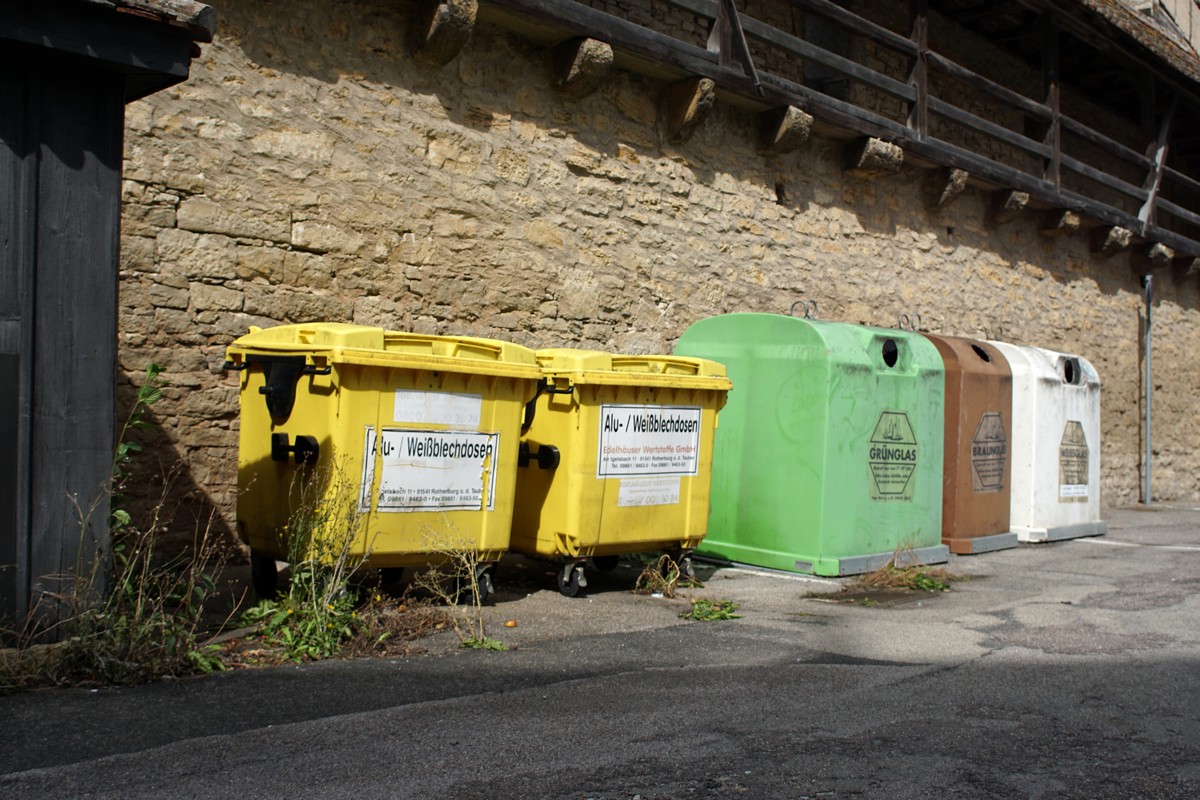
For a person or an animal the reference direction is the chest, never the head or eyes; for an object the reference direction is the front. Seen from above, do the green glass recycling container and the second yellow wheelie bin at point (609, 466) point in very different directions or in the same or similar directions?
same or similar directions

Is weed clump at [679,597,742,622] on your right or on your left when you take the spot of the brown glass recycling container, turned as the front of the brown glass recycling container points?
on your right

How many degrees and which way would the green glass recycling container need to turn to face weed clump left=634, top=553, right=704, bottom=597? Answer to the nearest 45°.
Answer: approximately 90° to its right

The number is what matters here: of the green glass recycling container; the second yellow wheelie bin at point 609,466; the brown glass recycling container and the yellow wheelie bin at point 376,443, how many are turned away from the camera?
0

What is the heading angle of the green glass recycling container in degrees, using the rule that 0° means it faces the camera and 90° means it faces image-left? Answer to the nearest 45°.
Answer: approximately 315°

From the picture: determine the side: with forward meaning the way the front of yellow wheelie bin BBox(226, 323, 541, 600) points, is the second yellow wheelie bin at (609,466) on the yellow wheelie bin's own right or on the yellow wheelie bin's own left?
on the yellow wheelie bin's own left

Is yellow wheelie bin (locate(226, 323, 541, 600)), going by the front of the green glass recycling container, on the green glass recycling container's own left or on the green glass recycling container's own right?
on the green glass recycling container's own right

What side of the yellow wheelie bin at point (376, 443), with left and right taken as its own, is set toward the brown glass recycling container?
left

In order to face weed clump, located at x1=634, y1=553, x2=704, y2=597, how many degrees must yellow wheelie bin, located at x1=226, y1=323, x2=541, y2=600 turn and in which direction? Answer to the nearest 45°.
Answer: approximately 90° to its left

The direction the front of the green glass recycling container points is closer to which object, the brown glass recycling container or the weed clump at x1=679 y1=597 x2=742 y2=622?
the weed clump

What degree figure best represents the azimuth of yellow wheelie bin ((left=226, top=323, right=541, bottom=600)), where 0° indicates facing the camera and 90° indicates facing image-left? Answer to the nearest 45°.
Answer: approximately 315°

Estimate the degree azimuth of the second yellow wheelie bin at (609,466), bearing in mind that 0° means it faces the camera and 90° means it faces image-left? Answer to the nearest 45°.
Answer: approximately 315°

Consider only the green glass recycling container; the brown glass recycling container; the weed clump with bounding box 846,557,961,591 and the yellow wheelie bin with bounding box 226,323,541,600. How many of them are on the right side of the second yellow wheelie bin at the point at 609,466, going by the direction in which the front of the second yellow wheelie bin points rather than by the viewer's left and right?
1
